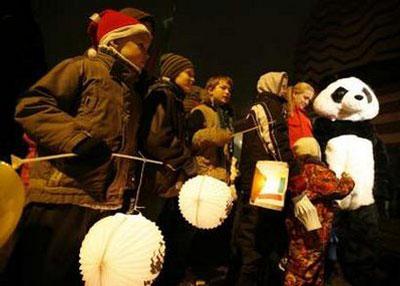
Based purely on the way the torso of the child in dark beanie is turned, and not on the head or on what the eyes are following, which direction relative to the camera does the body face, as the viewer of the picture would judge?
to the viewer's right

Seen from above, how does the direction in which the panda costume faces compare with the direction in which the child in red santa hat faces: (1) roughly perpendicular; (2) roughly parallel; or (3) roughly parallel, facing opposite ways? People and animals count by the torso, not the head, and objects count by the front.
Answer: roughly perpendicular

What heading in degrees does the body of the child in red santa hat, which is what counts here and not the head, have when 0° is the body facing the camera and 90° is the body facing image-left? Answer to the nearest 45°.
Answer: approximately 270°

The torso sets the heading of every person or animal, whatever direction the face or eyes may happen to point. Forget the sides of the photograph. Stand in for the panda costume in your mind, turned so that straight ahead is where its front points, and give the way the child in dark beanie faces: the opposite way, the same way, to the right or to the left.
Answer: to the left

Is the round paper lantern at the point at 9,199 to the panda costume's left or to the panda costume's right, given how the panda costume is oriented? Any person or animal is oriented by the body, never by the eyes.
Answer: on its right

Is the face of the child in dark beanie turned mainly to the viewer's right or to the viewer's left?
to the viewer's right

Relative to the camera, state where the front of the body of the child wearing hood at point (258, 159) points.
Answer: to the viewer's right

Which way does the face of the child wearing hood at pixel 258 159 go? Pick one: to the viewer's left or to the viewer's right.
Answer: to the viewer's right

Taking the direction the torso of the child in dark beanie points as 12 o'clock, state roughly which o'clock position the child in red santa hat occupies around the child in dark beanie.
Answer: The child in red santa hat is roughly at 4 o'clock from the child in dark beanie.

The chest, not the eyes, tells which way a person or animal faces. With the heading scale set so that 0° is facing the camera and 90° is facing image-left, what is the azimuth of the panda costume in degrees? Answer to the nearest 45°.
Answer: approximately 315°
